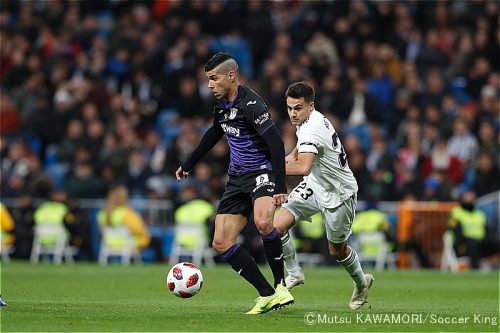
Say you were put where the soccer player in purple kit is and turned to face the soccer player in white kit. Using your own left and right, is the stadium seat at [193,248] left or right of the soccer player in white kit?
left

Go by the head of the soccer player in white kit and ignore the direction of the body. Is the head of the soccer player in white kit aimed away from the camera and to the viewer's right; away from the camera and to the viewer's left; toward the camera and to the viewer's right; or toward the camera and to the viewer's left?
toward the camera and to the viewer's left

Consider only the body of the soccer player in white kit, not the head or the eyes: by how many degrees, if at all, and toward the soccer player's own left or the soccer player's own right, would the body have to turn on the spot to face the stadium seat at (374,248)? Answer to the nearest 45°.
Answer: approximately 90° to the soccer player's own right

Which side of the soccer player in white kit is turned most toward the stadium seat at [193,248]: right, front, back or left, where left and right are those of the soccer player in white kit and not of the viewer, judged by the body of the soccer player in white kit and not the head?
right

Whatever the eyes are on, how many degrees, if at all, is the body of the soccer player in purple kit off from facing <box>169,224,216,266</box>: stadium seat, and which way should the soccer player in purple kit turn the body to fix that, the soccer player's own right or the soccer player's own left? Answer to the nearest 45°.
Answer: approximately 135° to the soccer player's own right

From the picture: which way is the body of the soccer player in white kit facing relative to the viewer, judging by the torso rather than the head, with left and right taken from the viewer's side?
facing to the left of the viewer

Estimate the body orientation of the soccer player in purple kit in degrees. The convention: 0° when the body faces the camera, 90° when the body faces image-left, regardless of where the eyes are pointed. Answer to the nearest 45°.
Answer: approximately 45°

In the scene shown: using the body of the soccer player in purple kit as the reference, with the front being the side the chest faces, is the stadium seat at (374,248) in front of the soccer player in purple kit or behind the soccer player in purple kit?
behind

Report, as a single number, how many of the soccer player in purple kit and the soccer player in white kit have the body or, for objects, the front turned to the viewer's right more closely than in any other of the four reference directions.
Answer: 0
